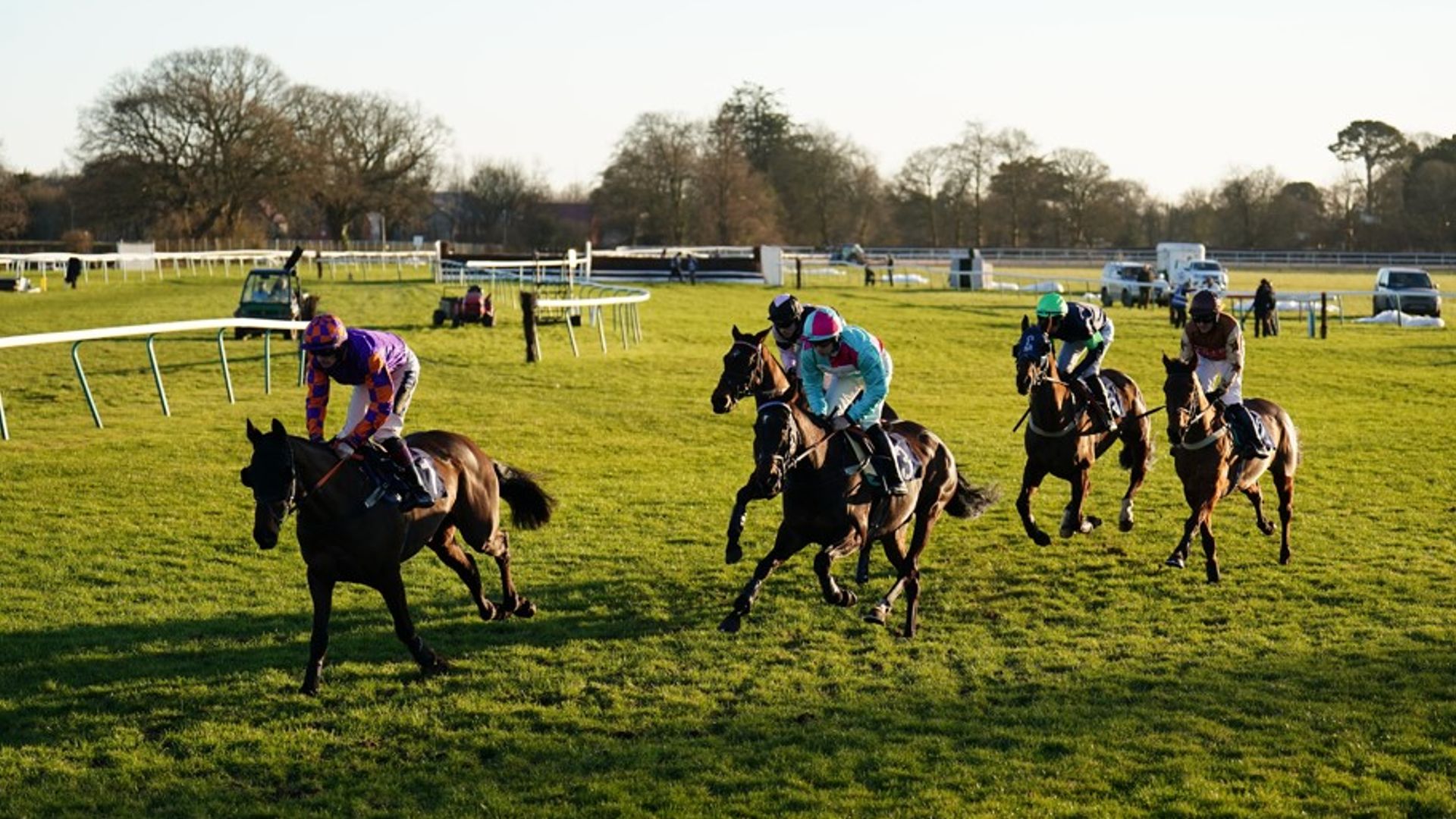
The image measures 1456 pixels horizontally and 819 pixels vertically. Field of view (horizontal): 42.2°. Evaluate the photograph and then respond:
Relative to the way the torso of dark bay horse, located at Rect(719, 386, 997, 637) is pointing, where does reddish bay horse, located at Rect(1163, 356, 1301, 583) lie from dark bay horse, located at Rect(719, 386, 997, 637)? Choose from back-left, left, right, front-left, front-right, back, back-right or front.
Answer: back

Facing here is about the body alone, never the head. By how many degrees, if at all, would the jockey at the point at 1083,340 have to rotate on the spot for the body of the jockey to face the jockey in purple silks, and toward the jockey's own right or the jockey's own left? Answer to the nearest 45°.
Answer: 0° — they already face them

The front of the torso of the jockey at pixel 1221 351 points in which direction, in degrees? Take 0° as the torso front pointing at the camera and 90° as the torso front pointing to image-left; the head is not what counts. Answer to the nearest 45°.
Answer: approximately 45°

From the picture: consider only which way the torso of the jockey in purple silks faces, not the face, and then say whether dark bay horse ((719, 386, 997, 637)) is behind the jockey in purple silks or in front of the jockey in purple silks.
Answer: behind

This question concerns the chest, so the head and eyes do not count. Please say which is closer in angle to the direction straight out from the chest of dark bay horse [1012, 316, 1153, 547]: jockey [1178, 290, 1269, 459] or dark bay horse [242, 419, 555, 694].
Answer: the dark bay horse

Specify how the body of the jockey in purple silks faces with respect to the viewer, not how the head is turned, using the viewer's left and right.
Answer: facing the viewer and to the left of the viewer

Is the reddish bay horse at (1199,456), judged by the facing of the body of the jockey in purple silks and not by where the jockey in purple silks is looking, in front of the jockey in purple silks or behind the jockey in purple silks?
behind

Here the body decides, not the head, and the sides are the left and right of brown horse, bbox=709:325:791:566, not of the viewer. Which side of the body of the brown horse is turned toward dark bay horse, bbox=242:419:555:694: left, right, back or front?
front

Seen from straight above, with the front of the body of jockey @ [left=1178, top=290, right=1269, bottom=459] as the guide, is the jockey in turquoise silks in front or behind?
in front

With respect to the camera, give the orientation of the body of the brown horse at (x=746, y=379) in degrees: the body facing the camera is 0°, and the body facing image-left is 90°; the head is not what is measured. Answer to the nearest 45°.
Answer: approximately 45°

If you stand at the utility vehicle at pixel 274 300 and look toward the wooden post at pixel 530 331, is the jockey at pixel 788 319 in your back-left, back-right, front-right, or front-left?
front-right
